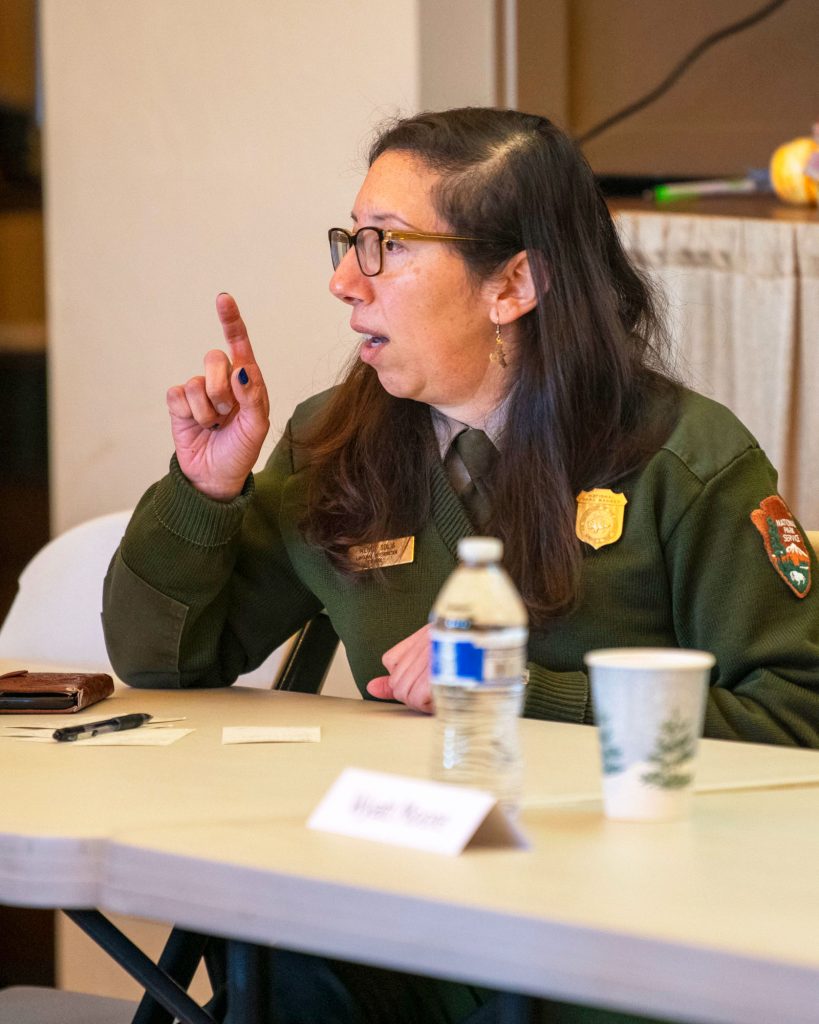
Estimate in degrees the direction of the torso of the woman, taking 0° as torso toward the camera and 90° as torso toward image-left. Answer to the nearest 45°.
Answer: approximately 45°

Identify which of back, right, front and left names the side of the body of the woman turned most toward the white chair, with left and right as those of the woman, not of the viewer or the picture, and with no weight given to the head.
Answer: right

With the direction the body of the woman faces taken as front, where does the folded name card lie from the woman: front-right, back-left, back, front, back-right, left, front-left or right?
front-left

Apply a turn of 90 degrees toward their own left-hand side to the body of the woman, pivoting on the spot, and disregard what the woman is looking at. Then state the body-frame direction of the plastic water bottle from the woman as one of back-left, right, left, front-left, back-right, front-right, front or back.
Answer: front-right

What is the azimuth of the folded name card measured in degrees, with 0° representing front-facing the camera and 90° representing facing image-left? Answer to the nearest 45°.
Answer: approximately 45°

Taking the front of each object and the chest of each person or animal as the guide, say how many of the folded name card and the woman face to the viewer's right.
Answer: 0

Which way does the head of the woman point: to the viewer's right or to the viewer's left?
to the viewer's left

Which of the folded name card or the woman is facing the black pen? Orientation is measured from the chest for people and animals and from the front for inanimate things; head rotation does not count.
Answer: the woman

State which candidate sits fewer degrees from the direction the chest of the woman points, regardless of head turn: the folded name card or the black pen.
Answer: the black pen
